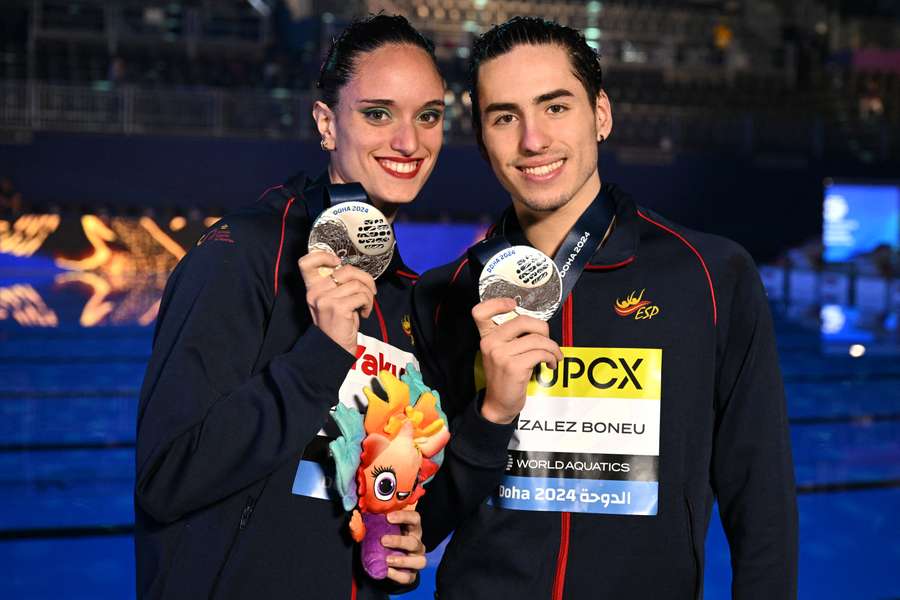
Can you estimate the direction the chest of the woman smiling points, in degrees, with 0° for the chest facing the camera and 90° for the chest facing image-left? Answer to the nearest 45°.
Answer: approximately 315°

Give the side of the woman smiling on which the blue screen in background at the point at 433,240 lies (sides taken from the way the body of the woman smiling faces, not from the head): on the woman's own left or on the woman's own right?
on the woman's own left

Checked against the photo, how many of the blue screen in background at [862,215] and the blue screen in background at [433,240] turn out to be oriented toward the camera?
2

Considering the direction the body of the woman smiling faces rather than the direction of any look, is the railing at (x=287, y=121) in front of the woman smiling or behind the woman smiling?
behind

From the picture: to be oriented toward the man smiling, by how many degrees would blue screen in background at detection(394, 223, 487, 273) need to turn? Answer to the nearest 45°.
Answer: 0° — it already faces them
